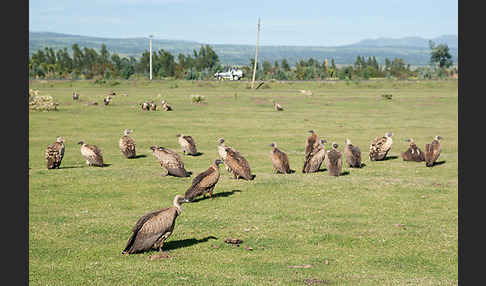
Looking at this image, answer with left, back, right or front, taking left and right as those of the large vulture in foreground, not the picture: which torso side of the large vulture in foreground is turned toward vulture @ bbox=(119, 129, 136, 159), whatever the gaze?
left

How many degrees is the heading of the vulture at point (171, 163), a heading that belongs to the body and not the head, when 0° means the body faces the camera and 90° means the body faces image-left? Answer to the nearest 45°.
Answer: approximately 90°

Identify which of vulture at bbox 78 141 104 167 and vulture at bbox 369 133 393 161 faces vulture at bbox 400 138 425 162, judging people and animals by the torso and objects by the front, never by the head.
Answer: vulture at bbox 369 133 393 161

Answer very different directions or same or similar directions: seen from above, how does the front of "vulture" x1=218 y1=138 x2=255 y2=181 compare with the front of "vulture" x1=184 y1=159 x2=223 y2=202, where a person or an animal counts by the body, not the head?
very different directions

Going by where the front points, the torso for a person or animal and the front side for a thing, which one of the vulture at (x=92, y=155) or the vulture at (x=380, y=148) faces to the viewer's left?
the vulture at (x=92, y=155)

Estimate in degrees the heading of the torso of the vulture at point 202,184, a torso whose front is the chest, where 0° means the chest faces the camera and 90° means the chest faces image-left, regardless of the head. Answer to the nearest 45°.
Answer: approximately 270°

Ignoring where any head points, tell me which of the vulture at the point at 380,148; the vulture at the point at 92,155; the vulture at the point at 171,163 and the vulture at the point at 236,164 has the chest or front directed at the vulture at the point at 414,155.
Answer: the vulture at the point at 380,148

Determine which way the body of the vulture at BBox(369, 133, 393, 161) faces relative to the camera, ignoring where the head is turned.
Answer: to the viewer's right

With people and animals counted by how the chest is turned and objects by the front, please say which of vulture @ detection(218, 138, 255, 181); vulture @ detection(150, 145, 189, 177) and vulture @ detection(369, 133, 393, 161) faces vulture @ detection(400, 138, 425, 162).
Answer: vulture @ detection(369, 133, 393, 161)

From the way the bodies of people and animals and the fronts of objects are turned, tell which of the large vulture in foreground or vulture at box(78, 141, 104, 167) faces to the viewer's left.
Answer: the vulture

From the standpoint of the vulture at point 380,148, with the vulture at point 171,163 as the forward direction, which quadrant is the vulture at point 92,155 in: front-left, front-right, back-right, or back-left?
front-right

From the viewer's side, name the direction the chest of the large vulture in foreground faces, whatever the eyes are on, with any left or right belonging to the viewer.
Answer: facing to the right of the viewer
